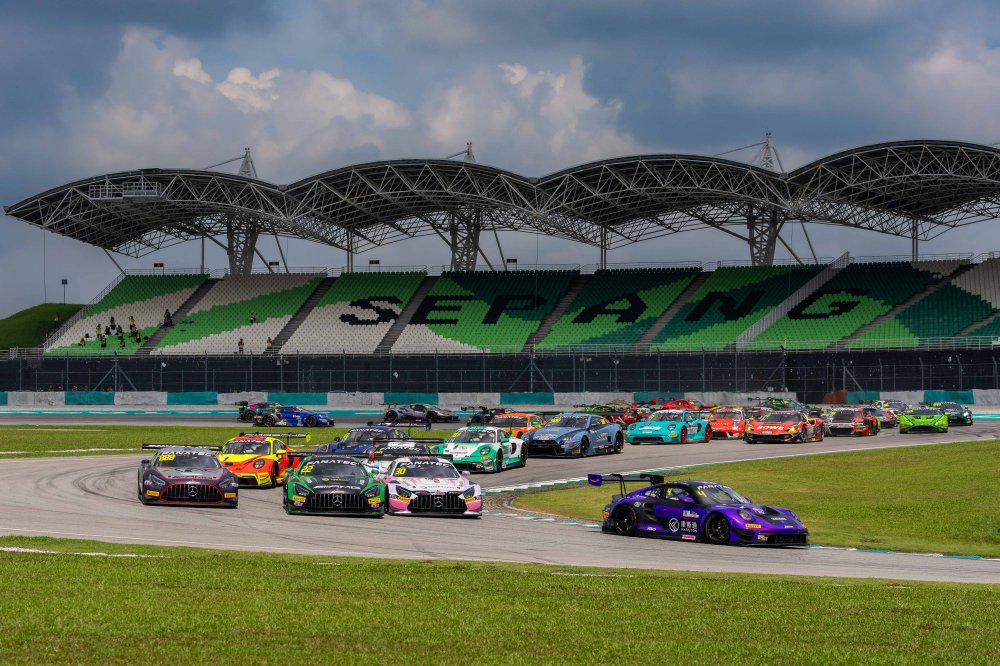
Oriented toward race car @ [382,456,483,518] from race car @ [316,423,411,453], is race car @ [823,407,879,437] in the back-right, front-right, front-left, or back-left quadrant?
back-left

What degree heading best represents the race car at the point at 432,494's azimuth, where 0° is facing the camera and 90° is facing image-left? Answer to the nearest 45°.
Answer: approximately 0°

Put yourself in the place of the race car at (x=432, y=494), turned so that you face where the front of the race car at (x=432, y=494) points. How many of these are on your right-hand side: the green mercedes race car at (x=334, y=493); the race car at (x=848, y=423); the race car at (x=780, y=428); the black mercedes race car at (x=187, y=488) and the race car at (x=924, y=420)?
2

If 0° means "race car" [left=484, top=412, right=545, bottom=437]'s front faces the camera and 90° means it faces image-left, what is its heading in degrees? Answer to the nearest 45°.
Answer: approximately 45°

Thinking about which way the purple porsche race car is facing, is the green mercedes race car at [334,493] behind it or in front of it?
behind

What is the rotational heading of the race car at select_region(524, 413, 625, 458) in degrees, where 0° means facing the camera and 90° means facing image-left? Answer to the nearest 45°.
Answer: approximately 45°

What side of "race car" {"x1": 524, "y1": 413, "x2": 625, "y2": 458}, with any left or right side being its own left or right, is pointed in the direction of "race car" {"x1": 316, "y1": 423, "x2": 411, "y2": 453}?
front

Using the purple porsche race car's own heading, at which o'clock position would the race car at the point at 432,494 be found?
The race car is roughly at 5 o'clock from the purple porsche race car.

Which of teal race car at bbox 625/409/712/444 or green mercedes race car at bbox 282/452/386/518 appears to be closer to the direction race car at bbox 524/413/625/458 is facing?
the green mercedes race car

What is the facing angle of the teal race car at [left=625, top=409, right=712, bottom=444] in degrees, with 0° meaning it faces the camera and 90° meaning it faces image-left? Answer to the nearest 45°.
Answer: approximately 45°

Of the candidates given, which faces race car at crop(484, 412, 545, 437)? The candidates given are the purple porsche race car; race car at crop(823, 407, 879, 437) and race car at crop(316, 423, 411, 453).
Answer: race car at crop(823, 407, 879, 437)

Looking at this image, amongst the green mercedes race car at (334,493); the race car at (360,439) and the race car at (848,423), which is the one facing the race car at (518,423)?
the race car at (848,423)

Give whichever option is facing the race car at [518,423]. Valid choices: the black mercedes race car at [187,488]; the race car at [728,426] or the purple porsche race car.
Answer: the race car at [728,426]

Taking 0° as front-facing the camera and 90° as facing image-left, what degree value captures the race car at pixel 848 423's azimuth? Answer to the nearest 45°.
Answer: approximately 45°

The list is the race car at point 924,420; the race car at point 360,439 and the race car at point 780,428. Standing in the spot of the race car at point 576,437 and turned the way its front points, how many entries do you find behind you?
2

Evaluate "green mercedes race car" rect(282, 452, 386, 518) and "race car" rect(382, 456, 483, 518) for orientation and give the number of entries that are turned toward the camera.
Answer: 2
